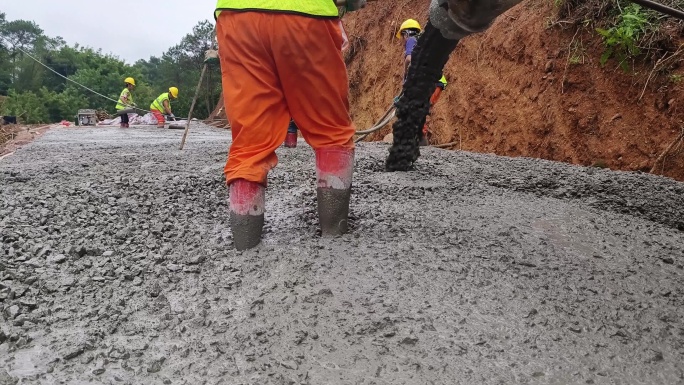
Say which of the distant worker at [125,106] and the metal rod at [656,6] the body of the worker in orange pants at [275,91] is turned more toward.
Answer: the distant worker

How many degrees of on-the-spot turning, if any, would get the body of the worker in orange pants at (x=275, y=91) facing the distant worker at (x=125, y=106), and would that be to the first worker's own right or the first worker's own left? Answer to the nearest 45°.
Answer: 0° — they already face them

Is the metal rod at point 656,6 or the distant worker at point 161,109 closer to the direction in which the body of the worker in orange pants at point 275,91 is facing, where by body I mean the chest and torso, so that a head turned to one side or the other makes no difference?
the distant worker

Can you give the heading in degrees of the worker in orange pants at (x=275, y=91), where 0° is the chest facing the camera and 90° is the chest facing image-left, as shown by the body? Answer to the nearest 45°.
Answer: approximately 180°

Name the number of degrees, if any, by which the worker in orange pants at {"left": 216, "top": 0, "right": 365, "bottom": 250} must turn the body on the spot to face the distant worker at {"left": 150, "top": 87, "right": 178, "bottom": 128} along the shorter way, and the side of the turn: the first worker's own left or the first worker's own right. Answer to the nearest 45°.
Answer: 0° — they already face them

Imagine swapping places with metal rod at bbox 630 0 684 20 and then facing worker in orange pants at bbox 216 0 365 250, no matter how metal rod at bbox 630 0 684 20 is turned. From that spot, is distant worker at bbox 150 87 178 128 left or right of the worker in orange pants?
right

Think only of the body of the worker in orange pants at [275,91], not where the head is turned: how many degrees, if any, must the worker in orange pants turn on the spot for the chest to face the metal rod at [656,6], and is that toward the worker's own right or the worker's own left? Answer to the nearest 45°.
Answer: approximately 90° to the worker's own right
